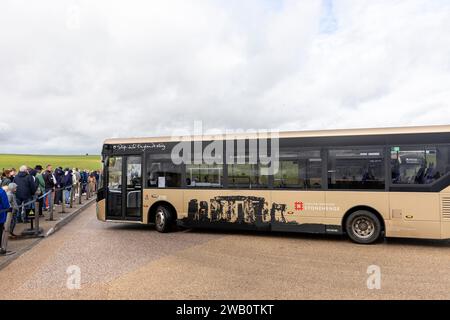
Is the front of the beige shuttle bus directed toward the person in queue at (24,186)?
yes

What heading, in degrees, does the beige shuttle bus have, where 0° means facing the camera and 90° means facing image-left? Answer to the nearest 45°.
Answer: approximately 90°

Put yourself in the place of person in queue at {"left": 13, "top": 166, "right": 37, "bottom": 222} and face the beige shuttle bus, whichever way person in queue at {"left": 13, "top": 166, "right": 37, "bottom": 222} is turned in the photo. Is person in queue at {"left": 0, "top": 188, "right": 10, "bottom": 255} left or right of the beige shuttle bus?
right

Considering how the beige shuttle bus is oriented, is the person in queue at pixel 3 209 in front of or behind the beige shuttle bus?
in front
